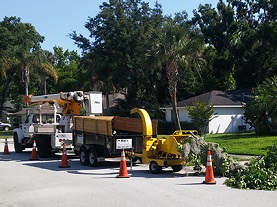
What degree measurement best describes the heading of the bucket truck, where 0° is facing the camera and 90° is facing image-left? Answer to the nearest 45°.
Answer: approximately 135°

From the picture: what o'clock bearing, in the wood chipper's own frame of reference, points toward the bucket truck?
The bucket truck is roughly at 12 o'clock from the wood chipper.

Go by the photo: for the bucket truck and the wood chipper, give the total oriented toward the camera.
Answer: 0

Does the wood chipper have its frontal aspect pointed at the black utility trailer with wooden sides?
yes

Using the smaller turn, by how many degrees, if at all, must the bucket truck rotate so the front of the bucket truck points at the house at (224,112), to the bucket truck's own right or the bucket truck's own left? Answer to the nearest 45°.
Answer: approximately 90° to the bucket truck's own right

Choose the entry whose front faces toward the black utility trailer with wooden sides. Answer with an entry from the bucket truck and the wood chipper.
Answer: the wood chipper

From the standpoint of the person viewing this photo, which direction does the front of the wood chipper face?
facing away from the viewer and to the left of the viewer

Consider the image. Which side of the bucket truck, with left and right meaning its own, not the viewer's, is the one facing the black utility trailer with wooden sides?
back

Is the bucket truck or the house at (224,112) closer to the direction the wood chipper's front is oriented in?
the bucket truck

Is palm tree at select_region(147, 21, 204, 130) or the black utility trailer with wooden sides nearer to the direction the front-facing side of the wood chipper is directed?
the black utility trailer with wooden sides
